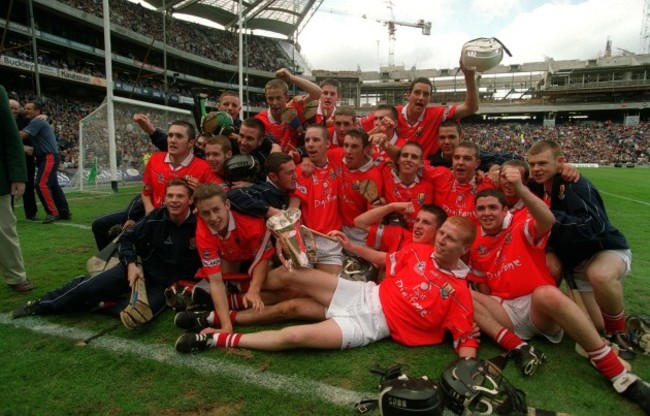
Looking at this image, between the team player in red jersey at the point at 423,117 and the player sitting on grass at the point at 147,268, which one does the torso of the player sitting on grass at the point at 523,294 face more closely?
the player sitting on grass

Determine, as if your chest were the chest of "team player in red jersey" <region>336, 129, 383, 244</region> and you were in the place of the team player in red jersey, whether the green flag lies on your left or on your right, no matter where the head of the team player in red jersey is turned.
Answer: on your right

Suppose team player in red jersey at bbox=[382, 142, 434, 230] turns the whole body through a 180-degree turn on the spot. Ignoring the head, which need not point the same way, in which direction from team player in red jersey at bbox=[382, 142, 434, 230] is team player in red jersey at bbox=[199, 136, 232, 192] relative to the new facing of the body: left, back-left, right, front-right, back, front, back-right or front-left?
left

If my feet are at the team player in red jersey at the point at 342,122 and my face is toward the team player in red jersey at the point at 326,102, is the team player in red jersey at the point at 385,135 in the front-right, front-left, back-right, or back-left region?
back-right

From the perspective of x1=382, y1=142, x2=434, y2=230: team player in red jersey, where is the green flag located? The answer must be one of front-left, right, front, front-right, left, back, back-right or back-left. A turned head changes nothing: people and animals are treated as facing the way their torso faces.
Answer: back-right

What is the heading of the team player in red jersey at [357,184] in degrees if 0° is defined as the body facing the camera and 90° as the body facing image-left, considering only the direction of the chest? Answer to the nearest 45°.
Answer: approximately 45°

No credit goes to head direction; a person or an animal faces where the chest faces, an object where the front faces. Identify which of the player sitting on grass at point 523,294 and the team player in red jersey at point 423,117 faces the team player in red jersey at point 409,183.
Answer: the team player in red jersey at point 423,117
